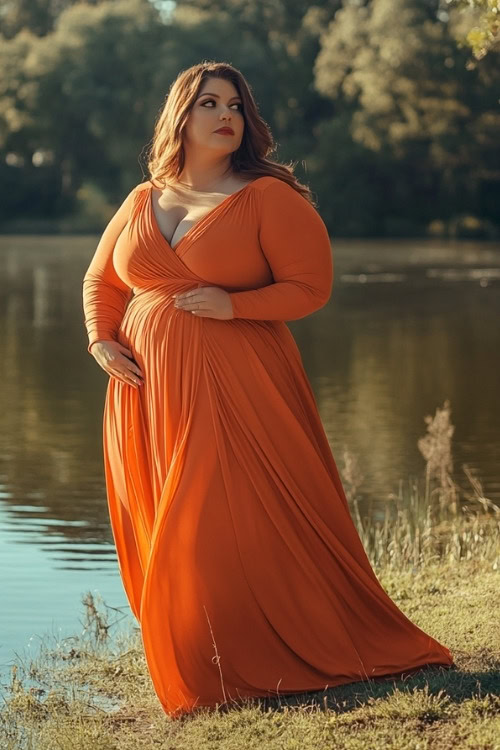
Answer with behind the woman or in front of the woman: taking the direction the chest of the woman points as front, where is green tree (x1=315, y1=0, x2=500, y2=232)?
behind

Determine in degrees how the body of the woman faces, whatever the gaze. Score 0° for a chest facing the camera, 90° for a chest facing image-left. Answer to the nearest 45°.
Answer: approximately 45°

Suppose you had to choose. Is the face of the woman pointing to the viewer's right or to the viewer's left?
to the viewer's right
